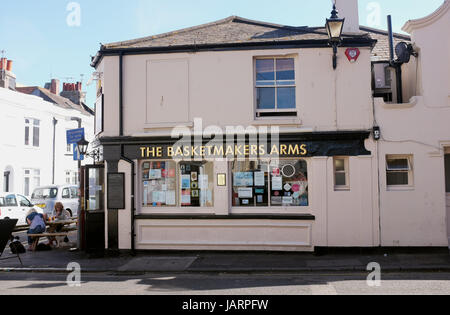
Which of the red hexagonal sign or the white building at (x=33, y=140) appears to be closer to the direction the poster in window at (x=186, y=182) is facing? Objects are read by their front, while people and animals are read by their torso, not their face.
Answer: the red hexagonal sign

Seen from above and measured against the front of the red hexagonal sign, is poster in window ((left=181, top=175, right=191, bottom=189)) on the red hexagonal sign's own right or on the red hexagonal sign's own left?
on the red hexagonal sign's own right

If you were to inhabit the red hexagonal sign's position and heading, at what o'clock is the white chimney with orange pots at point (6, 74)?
The white chimney with orange pots is roughly at 4 o'clock from the red hexagonal sign.

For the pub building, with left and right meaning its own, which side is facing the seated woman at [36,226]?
right

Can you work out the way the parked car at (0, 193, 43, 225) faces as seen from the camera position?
facing to the right of the viewer

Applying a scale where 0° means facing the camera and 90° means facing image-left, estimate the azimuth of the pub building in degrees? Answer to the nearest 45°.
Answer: approximately 0°

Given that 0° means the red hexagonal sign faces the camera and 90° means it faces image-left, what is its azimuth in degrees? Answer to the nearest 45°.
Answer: approximately 0°

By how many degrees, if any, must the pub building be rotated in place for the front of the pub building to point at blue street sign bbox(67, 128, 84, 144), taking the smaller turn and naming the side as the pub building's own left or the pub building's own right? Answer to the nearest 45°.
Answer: approximately 90° to the pub building's own right
